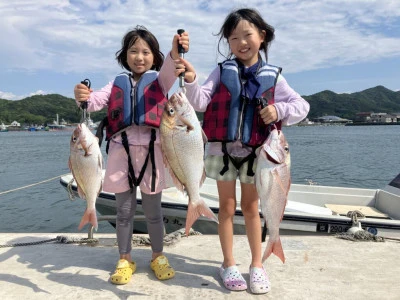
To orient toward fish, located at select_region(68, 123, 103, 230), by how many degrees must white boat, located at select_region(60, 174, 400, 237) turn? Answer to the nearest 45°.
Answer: approximately 45° to its left

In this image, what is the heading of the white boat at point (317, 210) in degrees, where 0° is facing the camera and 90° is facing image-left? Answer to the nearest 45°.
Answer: approximately 90°

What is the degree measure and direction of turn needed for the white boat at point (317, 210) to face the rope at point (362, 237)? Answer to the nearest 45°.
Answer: approximately 90° to its left

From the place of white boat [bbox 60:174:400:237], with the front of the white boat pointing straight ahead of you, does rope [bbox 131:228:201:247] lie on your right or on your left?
on your left
